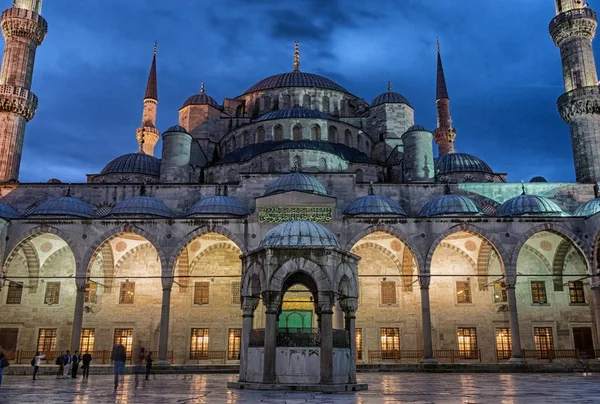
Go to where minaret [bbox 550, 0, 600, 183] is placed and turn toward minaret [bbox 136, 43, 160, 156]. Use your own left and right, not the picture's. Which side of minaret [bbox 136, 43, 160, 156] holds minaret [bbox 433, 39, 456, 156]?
right

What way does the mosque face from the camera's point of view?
toward the camera

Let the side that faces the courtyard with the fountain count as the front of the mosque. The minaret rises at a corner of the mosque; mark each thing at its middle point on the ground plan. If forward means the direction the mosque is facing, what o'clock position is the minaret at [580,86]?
The minaret is roughly at 9 o'clock from the mosque.

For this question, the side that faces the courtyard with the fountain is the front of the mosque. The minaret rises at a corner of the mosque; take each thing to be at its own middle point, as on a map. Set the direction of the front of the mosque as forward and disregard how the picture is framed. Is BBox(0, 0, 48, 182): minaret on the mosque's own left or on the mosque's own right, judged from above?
on the mosque's own right

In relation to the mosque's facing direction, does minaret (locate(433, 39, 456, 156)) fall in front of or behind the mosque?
behind

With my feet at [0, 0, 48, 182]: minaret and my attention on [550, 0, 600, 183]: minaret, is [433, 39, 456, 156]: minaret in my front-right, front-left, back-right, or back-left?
front-left

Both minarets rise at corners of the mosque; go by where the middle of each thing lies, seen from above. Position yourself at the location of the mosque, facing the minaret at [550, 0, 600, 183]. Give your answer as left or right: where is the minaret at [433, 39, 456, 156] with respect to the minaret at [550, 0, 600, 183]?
left
